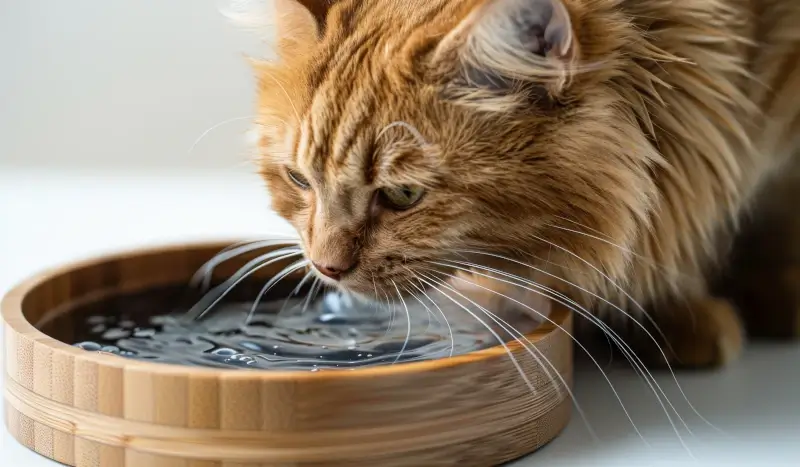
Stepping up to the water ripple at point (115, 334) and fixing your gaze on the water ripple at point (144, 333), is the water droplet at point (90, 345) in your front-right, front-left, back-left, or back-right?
back-right

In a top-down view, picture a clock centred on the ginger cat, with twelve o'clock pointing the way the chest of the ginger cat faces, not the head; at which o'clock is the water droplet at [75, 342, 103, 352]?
The water droplet is roughly at 1 o'clock from the ginger cat.

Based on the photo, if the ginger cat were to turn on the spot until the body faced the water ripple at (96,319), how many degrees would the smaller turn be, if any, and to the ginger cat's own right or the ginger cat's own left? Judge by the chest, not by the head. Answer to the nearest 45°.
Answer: approximately 45° to the ginger cat's own right

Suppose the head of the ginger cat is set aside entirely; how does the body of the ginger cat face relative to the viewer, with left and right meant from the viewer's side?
facing the viewer and to the left of the viewer
